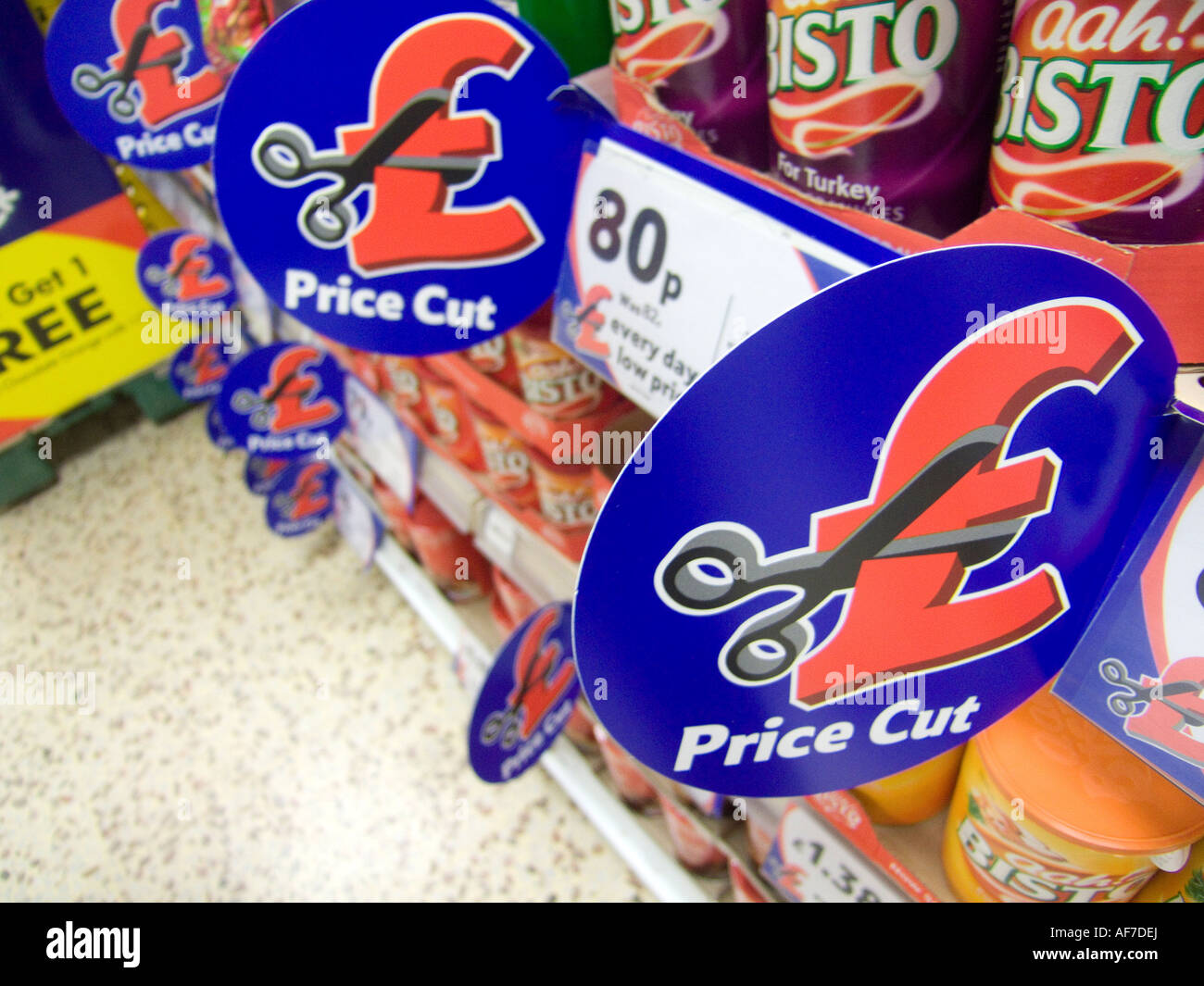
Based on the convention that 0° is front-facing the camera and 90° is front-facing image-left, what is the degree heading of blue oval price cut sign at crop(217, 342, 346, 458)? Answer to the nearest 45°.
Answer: approximately 0°

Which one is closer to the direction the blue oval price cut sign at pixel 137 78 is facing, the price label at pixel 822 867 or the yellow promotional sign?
the price label
